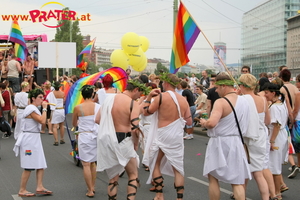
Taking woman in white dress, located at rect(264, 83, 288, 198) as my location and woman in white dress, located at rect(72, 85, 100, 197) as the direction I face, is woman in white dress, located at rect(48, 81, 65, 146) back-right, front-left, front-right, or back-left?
front-right

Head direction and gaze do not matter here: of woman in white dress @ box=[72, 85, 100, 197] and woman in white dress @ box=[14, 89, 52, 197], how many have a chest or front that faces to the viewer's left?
0

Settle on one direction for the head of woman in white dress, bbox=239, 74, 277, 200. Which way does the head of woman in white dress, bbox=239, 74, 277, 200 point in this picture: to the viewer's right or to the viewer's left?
to the viewer's left

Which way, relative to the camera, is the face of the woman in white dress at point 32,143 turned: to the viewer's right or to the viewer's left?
to the viewer's right

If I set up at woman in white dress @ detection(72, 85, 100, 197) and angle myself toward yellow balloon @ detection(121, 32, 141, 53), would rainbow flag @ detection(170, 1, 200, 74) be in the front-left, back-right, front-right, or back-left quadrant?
front-right

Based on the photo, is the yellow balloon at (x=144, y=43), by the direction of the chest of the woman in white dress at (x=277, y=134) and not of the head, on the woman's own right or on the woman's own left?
on the woman's own right

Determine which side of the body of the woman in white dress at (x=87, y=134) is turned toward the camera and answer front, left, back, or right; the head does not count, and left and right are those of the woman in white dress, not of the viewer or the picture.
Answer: back

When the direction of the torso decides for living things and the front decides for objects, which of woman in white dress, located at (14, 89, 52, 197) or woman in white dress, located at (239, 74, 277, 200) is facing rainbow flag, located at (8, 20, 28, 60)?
woman in white dress, located at (239, 74, 277, 200)

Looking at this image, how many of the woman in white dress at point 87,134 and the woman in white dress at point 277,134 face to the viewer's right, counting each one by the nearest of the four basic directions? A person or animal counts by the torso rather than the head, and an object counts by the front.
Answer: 0
